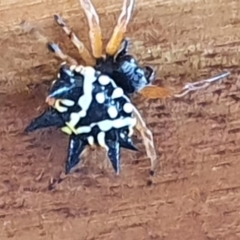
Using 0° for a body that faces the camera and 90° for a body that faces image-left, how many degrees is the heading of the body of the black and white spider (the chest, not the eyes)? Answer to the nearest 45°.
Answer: approximately 225°
